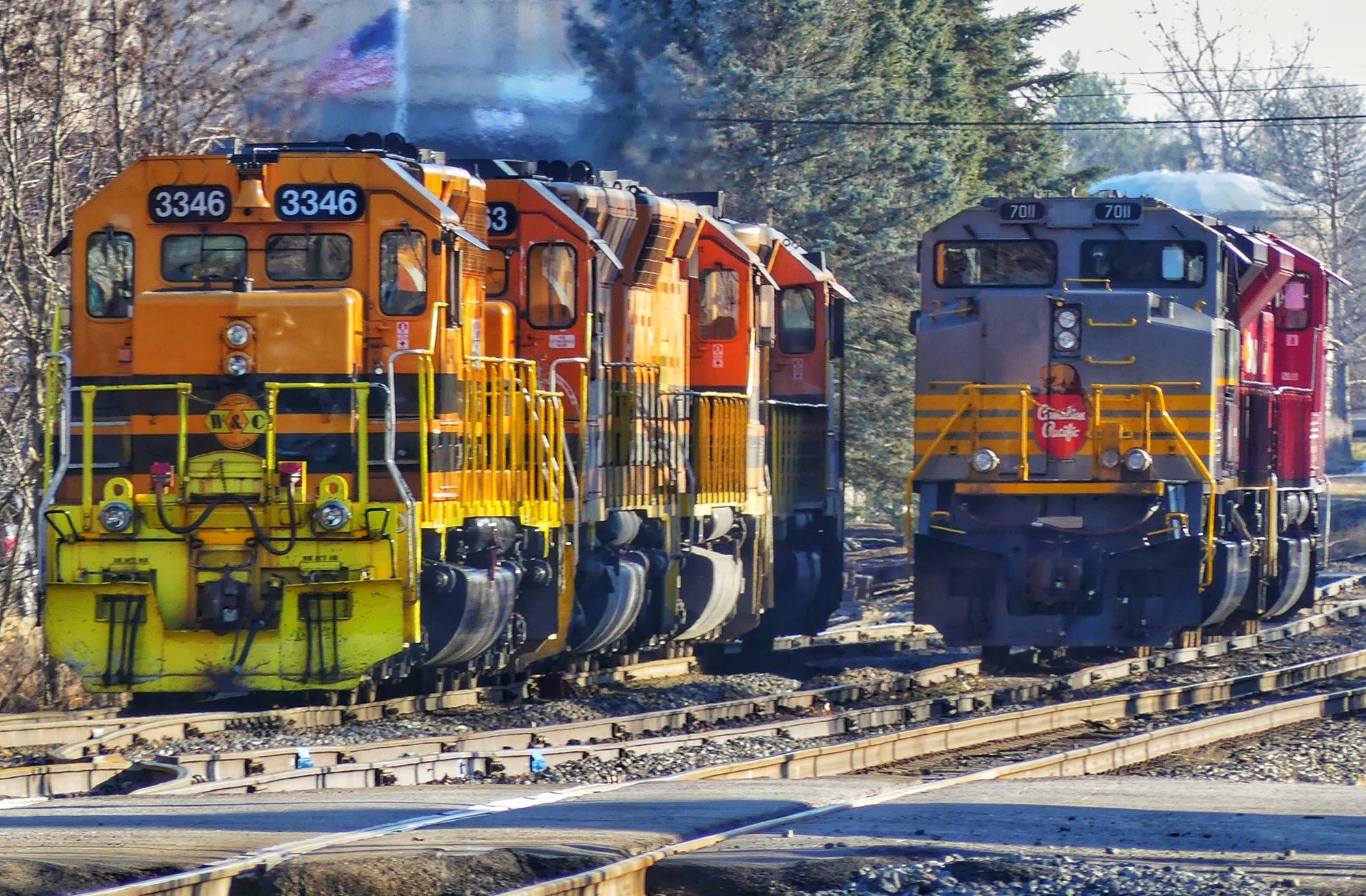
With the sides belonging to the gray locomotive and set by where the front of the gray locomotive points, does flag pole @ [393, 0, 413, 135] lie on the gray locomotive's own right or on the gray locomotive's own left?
on the gray locomotive's own right

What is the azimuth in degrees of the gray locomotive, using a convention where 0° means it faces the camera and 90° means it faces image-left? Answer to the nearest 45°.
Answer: approximately 0°

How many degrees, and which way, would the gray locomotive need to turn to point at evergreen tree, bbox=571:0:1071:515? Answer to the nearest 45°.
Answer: approximately 180°

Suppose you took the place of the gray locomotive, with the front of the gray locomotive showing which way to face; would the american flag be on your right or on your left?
on your right
